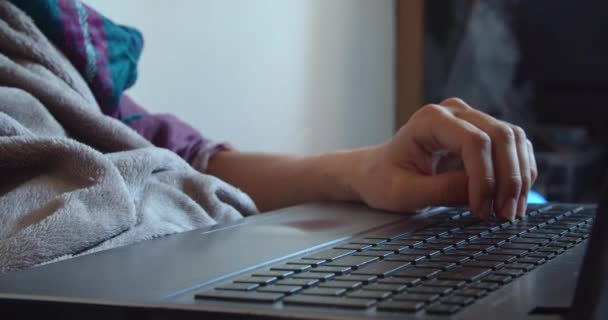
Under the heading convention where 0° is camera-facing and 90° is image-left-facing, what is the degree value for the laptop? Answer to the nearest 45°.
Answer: approximately 90°

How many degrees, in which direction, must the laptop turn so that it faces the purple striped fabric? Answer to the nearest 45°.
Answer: approximately 45° to its right
